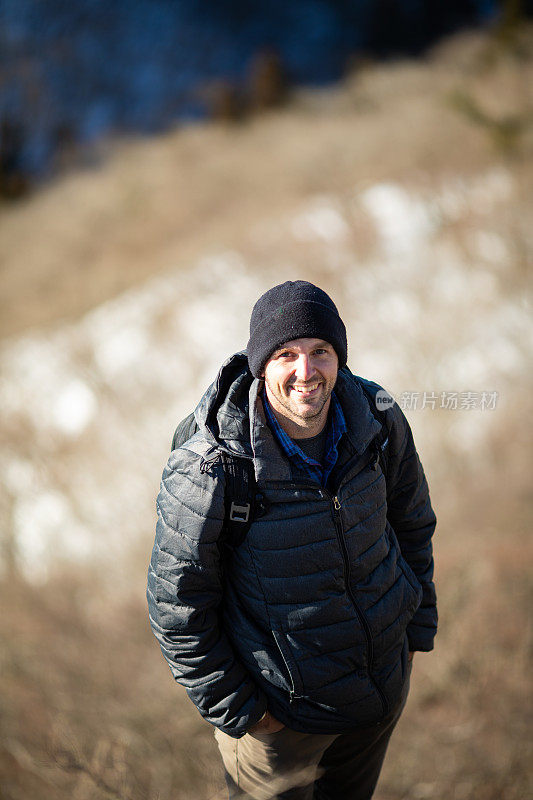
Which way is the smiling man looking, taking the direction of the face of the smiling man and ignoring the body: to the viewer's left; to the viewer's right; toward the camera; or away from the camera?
toward the camera

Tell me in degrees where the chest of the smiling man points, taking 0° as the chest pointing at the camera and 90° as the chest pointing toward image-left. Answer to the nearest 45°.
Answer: approximately 315°
